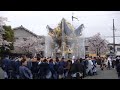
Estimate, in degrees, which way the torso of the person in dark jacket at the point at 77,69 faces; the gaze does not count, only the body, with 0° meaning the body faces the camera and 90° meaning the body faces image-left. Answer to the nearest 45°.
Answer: approximately 180°

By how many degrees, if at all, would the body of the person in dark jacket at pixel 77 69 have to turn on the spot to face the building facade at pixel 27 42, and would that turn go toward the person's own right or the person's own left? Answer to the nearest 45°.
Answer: approximately 90° to the person's own left

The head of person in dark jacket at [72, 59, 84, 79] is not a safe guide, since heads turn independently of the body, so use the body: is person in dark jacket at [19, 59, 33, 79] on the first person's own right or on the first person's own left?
on the first person's own left
